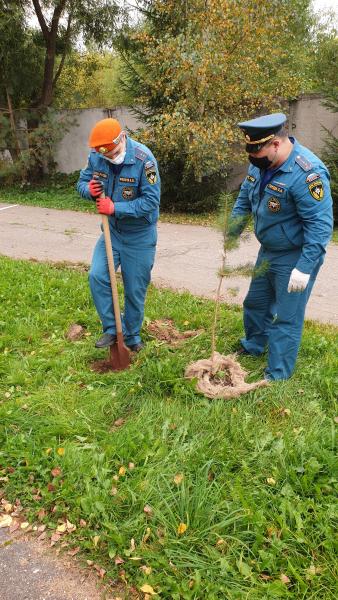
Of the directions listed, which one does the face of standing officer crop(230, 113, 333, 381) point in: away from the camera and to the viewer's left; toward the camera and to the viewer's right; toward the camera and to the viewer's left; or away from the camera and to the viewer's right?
toward the camera and to the viewer's left

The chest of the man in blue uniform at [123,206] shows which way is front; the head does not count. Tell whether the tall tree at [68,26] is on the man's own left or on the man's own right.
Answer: on the man's own right

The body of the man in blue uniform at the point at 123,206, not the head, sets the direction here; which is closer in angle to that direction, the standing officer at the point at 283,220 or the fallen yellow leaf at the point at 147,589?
the fallen yellow leaf

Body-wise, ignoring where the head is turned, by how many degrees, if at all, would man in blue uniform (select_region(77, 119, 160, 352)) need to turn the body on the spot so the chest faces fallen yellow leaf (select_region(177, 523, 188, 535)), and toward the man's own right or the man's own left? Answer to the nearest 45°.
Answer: approximately 45° to the man's own left

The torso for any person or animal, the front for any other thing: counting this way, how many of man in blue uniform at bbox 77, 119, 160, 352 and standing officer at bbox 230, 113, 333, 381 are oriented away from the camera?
0

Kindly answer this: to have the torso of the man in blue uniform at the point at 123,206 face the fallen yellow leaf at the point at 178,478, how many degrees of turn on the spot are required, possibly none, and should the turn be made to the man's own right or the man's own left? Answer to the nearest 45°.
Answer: approximately 45° to the man's own left

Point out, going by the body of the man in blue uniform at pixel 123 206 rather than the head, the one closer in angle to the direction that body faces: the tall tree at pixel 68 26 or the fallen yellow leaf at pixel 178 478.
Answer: the fallen yellow leaf

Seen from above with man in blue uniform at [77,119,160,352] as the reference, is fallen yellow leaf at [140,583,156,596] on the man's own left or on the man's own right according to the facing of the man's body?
on the man's own left

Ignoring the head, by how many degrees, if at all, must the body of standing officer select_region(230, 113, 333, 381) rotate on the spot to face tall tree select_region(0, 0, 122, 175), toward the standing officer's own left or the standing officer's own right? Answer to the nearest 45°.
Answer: approximately 90° to the standing officer's own right

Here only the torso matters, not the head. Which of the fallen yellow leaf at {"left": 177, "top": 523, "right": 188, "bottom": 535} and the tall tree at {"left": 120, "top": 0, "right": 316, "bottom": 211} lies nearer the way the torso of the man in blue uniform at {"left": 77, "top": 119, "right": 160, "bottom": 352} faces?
the fallen yellow leaf

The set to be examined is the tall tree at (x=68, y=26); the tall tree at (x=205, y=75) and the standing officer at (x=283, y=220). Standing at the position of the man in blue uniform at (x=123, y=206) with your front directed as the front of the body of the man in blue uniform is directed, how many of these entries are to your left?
1

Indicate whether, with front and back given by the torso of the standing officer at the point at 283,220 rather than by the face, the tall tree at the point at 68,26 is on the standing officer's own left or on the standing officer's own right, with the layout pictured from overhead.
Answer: on the standing officer's own right

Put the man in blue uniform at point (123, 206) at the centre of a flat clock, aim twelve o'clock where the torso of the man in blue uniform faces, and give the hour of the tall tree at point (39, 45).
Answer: The tall tree is roughly at 4 o'clock from the man in blue uniform.

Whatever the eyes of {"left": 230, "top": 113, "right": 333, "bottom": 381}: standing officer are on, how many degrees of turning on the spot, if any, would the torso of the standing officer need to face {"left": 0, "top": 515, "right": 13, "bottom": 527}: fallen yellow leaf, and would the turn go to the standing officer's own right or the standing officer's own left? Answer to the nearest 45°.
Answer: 0° — they already face it
